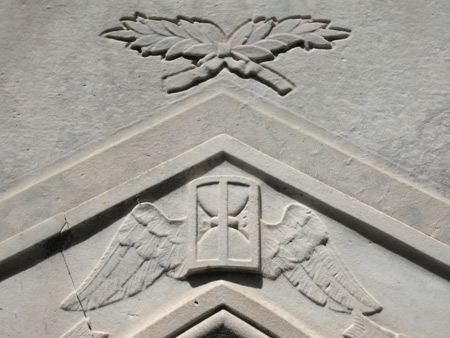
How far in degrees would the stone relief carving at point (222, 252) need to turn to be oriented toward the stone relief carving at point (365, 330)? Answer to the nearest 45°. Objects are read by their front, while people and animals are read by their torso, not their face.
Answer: approximately 90° to its left

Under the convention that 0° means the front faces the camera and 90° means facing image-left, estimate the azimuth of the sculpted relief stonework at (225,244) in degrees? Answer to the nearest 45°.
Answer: approximately 0°

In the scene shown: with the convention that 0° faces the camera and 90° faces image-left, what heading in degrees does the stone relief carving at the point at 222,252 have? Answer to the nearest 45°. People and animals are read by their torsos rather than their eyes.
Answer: approximately 0°
